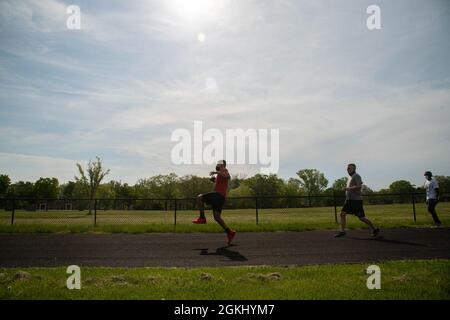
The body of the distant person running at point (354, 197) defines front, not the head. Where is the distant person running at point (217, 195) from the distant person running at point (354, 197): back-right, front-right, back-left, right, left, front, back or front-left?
front-left

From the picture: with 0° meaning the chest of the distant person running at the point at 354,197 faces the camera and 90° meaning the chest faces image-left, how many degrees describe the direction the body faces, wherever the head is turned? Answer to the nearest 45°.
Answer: approximately 90°

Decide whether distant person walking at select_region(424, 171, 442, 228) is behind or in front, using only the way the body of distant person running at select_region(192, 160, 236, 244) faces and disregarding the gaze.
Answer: behind

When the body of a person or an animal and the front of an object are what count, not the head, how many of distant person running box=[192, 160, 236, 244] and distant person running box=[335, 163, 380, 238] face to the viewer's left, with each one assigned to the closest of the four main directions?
2

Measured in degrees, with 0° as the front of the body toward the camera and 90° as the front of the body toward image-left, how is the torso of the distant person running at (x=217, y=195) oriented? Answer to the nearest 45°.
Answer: approximately 90°

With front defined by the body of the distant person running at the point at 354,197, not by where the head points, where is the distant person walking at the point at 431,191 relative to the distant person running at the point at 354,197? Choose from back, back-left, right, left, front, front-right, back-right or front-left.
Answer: back-right
